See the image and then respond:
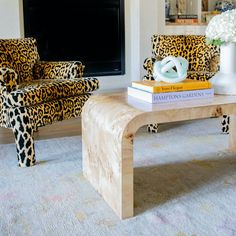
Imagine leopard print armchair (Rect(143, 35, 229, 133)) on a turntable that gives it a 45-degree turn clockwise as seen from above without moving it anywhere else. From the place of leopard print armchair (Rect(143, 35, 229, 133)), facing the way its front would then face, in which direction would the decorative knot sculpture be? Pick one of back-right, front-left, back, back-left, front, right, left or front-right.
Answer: front-left

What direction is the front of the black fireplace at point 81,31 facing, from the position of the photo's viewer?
facing the viewer

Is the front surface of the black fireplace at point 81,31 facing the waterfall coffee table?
yes

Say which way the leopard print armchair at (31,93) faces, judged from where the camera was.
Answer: facing the viewer and to the right of the viewer

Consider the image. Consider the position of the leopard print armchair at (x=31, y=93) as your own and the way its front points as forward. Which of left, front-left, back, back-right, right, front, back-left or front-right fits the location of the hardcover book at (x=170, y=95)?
front

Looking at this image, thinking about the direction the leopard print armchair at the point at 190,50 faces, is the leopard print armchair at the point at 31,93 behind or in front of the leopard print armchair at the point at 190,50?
in front

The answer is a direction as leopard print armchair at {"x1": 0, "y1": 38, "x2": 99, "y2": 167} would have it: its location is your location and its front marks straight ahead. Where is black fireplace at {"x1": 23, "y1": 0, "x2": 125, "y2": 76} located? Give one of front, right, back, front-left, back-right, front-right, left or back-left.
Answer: back-left

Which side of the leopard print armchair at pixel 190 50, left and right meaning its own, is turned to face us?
front

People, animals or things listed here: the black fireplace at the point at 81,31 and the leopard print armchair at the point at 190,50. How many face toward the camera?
2

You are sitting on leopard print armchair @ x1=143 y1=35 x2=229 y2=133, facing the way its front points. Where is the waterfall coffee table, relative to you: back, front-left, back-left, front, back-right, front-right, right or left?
front

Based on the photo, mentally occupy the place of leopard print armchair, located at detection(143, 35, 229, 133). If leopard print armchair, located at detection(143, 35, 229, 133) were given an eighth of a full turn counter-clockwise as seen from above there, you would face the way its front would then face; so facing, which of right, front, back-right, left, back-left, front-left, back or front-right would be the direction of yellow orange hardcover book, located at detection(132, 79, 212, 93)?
front-right

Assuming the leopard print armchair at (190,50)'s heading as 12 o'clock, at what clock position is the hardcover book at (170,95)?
The hardcover book is roughly at 12 o'clock from the leopard print armchair.
